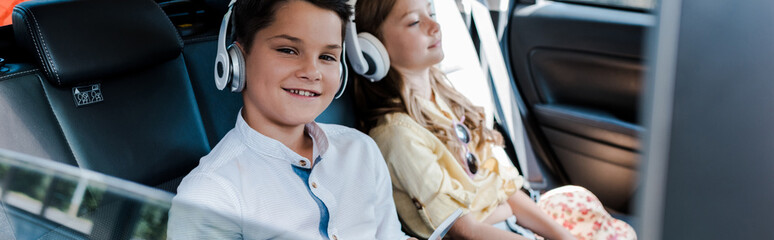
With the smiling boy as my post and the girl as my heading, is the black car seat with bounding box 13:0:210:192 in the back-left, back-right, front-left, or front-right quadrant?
back-left

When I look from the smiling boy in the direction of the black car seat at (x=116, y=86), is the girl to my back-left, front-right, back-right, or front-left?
back-right

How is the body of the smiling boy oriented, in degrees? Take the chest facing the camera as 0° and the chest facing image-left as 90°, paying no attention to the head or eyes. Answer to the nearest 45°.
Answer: approximately 315°
